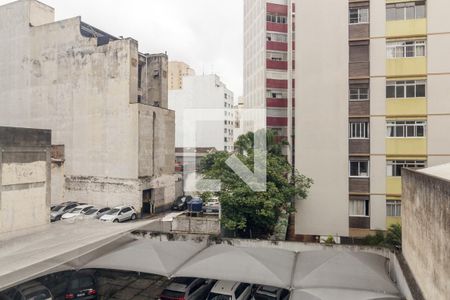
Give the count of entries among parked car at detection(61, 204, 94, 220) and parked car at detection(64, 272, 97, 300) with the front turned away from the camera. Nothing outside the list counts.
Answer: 1

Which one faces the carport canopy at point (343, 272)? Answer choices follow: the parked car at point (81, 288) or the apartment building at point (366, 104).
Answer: the apartment building

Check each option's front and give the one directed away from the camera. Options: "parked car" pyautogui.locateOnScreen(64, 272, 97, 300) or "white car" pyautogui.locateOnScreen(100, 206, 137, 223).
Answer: the parked car

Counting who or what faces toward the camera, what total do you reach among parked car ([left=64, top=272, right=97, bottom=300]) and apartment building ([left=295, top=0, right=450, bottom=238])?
1

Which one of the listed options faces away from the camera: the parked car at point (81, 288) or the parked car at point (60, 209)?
the parked car at point (81, 288)

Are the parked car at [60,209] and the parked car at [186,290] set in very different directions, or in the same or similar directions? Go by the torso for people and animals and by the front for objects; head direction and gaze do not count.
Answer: very different directions

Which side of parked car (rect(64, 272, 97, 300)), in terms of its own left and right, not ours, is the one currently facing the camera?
back
